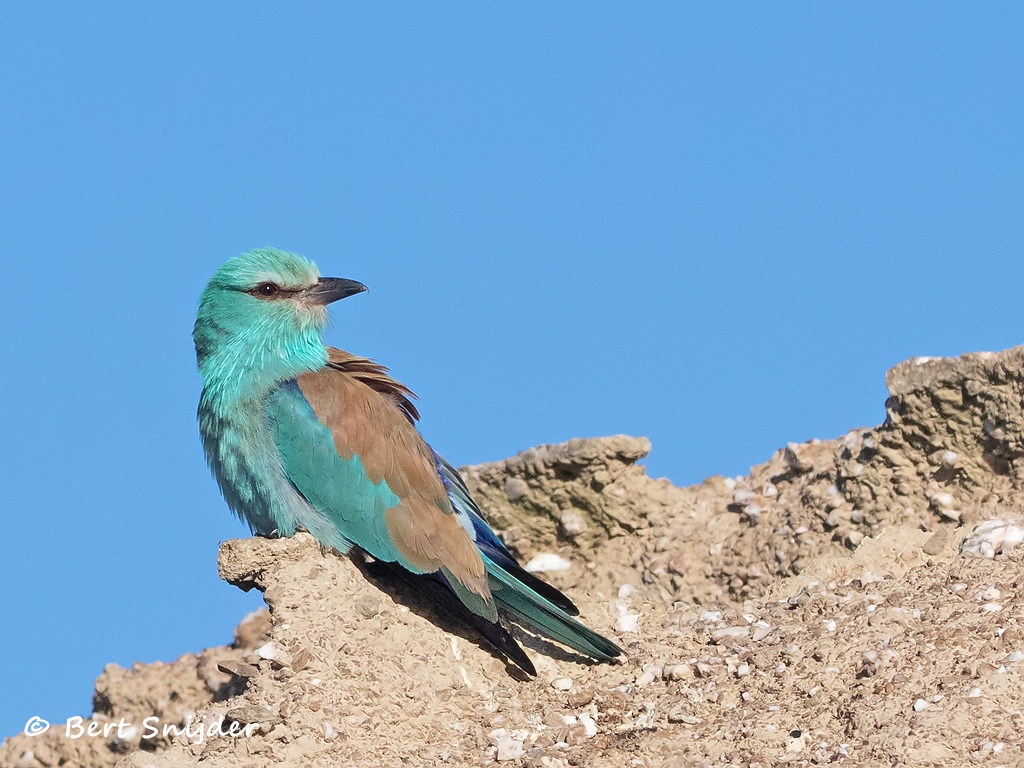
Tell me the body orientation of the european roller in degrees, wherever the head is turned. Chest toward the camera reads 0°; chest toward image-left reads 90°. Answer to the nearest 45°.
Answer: approximately 90°
